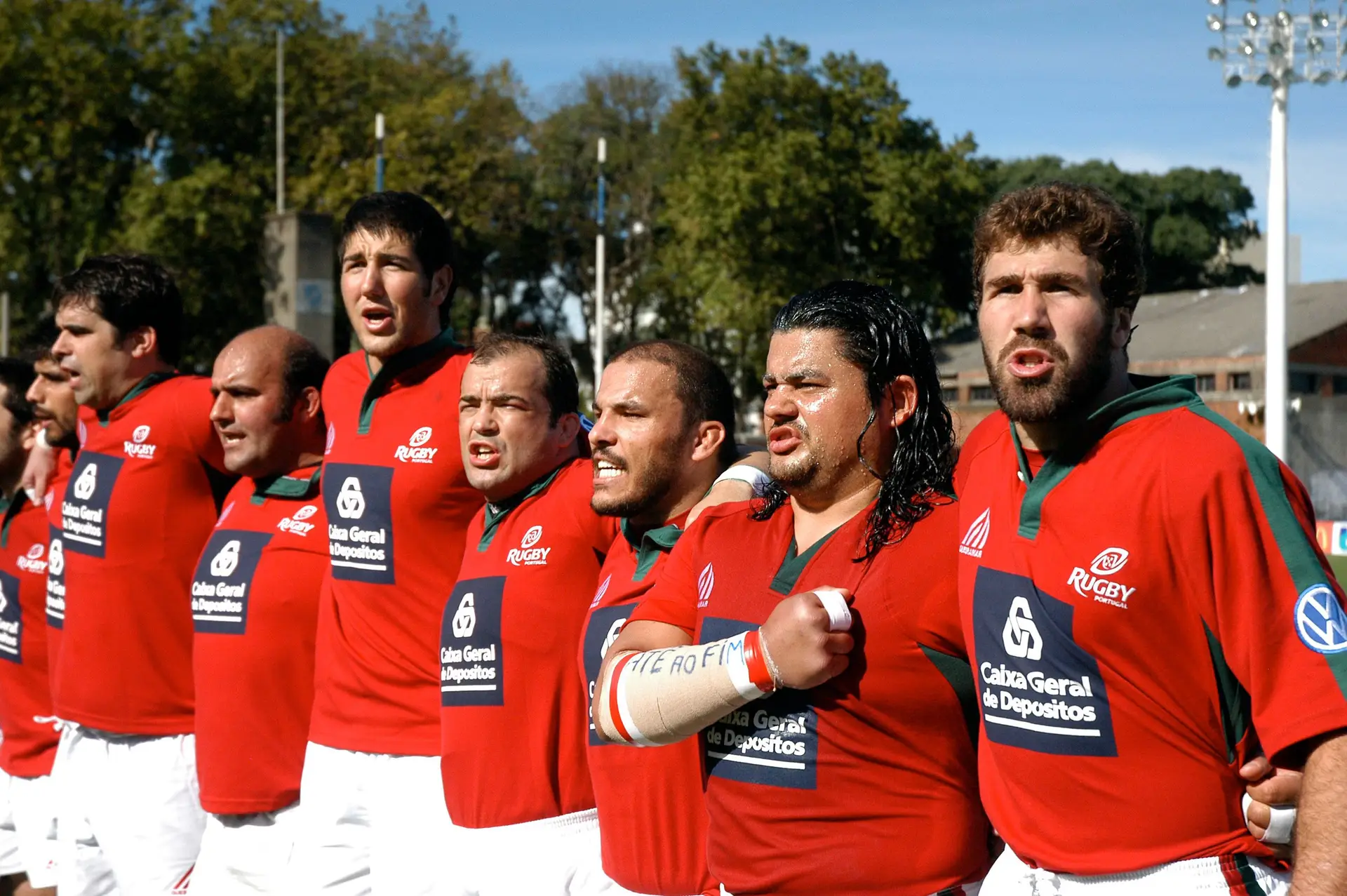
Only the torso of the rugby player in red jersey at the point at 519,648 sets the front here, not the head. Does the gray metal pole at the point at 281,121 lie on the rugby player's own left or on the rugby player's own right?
on the rugby player's own right

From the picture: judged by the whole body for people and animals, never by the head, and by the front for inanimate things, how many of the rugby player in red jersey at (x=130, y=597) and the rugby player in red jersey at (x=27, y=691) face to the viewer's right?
0

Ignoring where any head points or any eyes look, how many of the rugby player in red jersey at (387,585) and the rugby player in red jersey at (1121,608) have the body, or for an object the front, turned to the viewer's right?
0

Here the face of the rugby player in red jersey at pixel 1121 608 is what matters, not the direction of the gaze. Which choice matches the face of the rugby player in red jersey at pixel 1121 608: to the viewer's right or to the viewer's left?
to the viewer's left

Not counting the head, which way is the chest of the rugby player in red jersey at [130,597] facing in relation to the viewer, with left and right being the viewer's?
facing the viewer and to the left of the viewer

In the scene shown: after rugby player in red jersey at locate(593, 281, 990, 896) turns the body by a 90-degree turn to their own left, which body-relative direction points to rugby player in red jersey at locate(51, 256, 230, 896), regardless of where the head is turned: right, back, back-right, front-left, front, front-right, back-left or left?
back

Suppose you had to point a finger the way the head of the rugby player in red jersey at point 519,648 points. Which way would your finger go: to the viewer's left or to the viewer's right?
to the viewer's left

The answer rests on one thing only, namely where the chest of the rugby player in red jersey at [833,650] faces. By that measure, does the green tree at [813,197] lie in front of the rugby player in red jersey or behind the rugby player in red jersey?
behind

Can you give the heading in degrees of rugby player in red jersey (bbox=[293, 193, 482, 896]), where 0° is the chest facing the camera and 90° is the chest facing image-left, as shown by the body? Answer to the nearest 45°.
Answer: approximately 45°

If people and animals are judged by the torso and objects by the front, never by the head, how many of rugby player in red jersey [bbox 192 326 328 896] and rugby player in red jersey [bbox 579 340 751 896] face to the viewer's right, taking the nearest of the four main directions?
0

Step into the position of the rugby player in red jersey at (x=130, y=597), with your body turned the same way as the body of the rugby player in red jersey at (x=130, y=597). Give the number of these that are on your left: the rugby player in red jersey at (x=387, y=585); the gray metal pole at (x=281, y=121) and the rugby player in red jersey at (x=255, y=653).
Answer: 2

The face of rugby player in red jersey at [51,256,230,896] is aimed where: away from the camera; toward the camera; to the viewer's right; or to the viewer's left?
to the viewer's left
